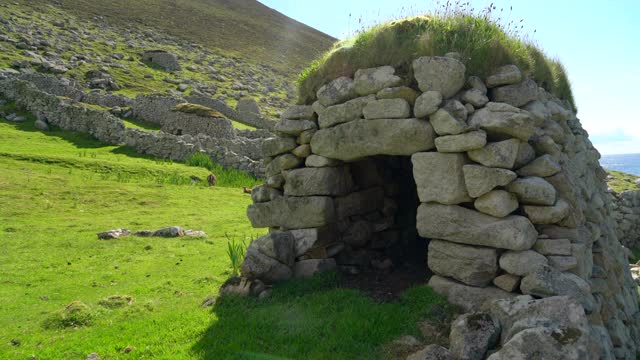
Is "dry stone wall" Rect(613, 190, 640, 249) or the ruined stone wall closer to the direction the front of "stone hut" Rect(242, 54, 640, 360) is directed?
the ruined stone wall

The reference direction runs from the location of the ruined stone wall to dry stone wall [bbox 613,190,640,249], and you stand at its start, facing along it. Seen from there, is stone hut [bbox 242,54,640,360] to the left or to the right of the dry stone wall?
right

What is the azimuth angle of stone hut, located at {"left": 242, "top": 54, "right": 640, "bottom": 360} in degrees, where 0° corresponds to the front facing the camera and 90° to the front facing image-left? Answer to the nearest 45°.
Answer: approximately 45°

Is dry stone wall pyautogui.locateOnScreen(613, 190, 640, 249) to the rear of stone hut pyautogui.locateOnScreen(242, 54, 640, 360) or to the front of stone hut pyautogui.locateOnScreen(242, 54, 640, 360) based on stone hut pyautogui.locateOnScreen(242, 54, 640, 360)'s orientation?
to the rear

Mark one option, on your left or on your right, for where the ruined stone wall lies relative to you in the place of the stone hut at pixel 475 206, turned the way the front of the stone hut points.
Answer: on your right
